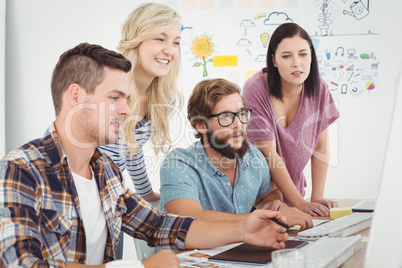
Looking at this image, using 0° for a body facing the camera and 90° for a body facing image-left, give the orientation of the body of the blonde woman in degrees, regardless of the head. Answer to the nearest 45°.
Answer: approximately 315°

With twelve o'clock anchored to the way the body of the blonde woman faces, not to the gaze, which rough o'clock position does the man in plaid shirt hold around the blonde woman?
The man in plaid shirt is roughly at 2 o'clock from the blonde woman.

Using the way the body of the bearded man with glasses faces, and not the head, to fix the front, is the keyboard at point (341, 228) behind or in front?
in front

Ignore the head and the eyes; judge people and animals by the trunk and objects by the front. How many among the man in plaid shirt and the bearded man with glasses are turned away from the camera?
0

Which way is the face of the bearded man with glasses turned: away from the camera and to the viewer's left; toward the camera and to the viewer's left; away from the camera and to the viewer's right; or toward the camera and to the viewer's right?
toward the camera and to the viewer's right

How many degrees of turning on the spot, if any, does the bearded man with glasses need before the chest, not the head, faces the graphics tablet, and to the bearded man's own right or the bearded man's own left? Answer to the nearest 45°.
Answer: approximately 45° to the bearded man's own right

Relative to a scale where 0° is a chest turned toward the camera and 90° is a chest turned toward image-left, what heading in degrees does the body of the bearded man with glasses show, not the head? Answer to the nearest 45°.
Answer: approximately 315°

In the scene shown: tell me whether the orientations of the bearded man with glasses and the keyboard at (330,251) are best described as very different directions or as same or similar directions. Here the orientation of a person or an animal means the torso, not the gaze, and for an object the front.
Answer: very different directions
